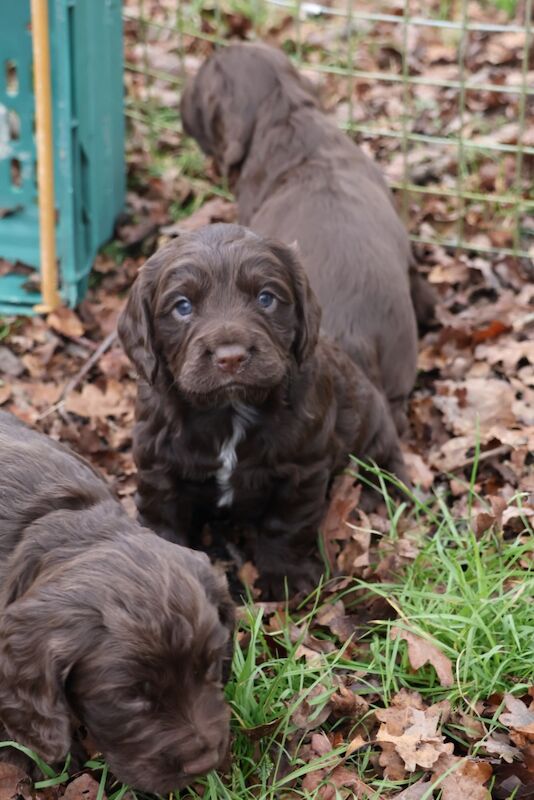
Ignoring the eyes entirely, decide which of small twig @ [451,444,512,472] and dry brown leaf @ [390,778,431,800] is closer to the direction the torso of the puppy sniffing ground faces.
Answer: the dry brown leaf

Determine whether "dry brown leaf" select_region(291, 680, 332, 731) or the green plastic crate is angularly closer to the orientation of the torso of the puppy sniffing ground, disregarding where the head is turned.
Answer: the dry brown leaf

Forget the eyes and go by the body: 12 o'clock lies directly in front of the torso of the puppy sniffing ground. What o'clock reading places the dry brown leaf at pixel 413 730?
The dry brown leaf is roughly at 10 o'clock from the puppy sniffing ground.

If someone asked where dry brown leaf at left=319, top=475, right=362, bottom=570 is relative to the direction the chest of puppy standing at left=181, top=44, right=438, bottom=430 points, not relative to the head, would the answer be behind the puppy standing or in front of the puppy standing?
behind

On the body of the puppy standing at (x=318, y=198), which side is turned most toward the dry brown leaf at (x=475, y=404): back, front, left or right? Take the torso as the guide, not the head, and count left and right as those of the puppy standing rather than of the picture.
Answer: back

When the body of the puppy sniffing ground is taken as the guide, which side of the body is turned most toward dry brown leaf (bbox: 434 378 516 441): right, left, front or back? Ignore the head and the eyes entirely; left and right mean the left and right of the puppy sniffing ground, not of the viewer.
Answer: left

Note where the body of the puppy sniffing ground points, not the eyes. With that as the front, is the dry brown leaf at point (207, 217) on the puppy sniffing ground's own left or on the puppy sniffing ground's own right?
on the puppy sniffing ground's own left

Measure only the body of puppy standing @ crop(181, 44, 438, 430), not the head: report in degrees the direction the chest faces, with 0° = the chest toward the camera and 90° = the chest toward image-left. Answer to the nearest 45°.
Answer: approximately 135°

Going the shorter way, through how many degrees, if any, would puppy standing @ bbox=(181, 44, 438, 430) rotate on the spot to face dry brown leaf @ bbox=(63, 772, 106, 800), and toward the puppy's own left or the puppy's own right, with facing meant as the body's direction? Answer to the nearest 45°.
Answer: approximately 135° to the puppy's own left

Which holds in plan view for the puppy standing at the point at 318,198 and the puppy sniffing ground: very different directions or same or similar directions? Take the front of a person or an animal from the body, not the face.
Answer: very different directions

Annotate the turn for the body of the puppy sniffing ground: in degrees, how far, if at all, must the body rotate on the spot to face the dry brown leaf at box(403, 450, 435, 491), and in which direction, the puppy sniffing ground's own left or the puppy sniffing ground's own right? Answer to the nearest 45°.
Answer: approximately 90° to the puppy sniffing ground's own left

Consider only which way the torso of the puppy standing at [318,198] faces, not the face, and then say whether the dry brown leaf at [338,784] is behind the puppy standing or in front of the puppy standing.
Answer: behind
